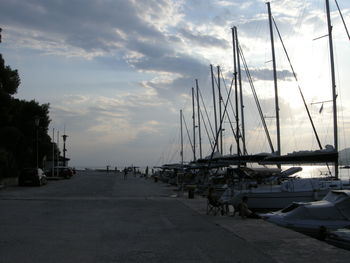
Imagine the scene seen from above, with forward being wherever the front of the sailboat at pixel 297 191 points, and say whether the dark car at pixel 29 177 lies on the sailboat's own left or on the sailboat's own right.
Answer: on the sailboat's own left

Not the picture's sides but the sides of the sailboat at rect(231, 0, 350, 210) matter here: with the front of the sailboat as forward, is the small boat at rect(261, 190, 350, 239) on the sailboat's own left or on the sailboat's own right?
on the sailboat's own right

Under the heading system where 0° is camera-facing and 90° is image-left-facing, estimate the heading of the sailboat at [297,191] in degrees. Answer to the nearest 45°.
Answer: approximately 225°
